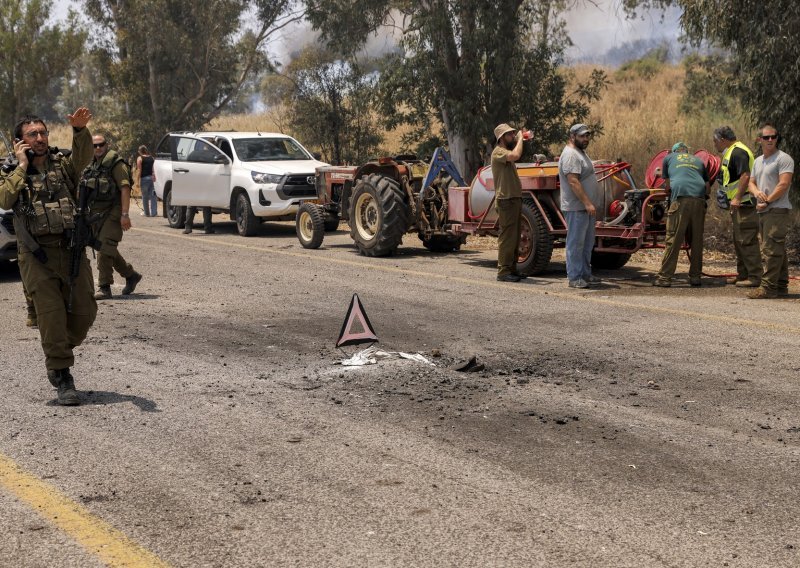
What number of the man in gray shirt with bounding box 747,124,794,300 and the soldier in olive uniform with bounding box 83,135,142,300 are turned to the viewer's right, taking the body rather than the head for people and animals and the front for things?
0

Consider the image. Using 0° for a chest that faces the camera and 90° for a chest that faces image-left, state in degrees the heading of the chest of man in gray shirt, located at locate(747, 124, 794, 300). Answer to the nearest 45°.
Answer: approximately 45°

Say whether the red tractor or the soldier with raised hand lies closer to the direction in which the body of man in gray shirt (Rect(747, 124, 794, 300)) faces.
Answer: the soldier with raised hand

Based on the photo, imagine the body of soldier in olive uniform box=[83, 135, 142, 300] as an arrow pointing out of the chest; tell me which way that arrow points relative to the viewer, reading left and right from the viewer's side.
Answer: facing the viewer and to the left of the viewer

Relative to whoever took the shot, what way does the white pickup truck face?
facing the viewer and to the right of the viewer

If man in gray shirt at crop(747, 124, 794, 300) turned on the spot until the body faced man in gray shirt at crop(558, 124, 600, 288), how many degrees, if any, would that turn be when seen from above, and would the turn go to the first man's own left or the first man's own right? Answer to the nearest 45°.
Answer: approximately 45° to the first man's own right

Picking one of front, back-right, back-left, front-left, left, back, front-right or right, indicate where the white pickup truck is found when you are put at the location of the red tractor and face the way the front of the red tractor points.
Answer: front

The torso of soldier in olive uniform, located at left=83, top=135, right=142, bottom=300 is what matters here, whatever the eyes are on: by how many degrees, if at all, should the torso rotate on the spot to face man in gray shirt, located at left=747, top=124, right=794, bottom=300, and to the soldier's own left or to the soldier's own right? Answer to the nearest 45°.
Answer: approximately 135° to the soldier's own left

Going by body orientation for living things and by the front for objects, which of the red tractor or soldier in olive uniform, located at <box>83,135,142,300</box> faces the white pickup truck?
the red tractor

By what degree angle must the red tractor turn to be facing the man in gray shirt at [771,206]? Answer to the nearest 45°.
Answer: approximately 180°

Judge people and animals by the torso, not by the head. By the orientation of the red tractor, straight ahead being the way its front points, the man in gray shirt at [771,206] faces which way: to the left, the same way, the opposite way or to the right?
to the left

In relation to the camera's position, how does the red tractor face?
facing away from the viewer and to the left of the viewer
